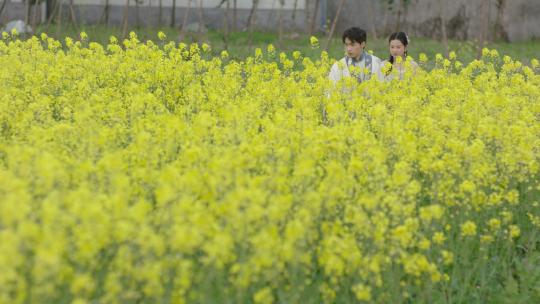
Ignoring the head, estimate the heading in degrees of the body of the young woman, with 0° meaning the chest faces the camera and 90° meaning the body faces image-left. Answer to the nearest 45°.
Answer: approximately 45°

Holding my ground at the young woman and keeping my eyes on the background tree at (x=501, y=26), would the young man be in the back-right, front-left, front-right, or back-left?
back-left

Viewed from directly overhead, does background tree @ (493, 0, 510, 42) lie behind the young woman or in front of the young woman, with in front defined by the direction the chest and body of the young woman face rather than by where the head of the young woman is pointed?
behind

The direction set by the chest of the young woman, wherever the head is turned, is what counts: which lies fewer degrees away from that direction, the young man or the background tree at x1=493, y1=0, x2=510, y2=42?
the young man

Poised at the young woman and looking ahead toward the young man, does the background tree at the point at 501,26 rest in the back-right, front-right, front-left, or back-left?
back-right
